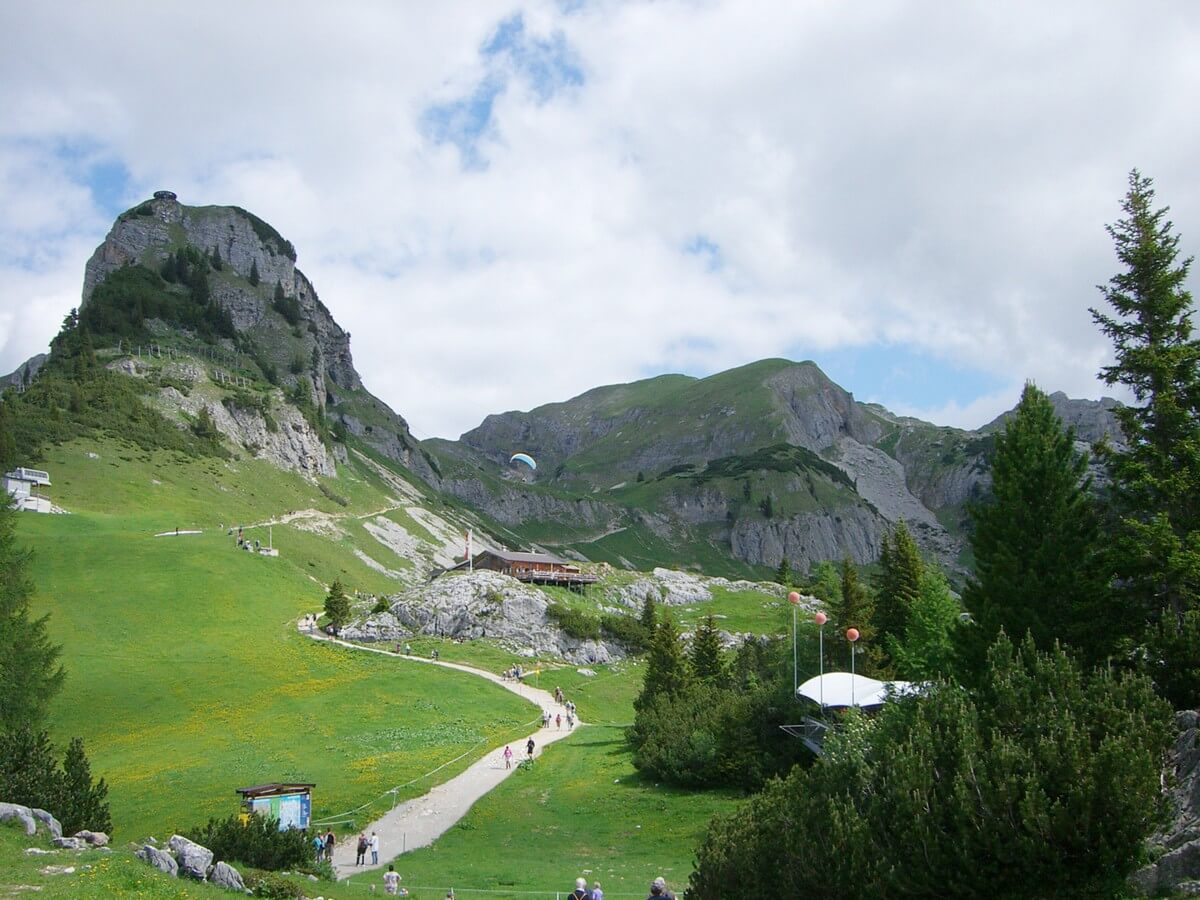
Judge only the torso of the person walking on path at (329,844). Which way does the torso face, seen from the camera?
away from the camera

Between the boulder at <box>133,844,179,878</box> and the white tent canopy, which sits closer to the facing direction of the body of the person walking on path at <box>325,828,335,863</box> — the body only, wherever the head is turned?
the white tent canopy

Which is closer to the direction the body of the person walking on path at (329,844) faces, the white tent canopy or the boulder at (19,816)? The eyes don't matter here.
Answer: the white tent canopy

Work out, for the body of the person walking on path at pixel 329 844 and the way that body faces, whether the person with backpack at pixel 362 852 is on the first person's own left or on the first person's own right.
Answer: on the first person's own right

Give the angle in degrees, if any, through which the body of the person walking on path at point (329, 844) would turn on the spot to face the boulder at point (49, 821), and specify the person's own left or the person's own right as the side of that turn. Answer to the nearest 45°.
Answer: approximately 135° to the person's own left

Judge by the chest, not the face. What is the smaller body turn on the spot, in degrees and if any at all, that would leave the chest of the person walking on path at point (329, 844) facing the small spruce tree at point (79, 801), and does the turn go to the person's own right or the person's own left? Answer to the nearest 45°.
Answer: approximately 135° to the person's own left

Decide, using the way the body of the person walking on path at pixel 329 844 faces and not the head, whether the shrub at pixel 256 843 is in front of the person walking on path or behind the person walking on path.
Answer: behind

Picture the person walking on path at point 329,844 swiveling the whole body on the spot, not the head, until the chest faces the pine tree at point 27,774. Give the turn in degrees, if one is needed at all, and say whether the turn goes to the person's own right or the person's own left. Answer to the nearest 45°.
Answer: approximately 135° to the person's own left

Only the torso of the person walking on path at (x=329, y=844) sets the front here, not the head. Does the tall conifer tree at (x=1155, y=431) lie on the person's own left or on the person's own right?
on the person's own right
